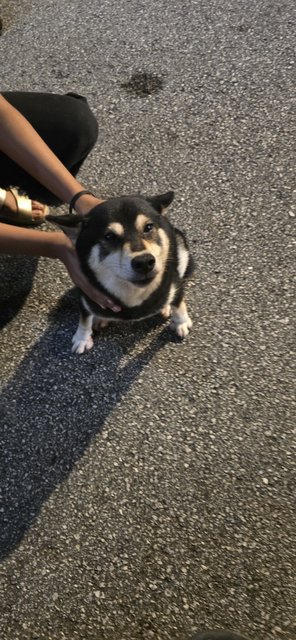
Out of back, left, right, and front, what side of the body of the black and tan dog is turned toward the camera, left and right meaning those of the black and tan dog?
front
